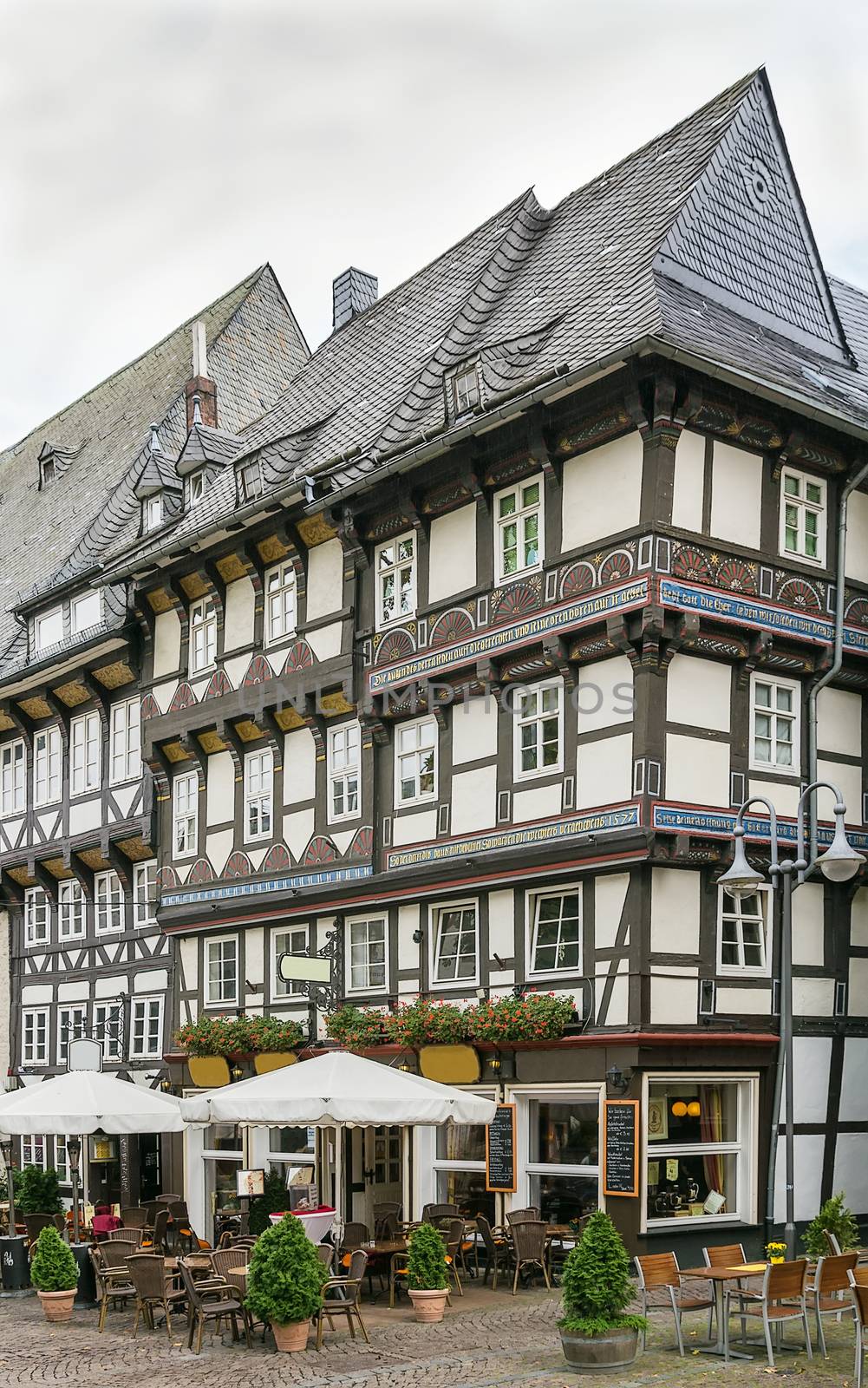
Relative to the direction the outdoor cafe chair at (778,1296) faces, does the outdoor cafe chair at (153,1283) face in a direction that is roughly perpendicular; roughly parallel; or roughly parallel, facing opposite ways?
roughly perpendicular

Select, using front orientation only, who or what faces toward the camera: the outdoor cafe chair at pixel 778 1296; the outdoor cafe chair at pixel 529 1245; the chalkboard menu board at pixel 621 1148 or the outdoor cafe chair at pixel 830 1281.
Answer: the chalkboard menu board

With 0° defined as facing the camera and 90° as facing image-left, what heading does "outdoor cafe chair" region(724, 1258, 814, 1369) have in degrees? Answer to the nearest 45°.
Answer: approximately 135°

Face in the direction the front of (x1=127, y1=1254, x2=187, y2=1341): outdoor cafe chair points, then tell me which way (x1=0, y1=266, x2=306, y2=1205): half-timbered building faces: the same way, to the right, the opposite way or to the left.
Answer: the opposite way

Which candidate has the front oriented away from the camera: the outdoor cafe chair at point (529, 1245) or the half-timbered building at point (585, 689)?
the outdoor cafe chair

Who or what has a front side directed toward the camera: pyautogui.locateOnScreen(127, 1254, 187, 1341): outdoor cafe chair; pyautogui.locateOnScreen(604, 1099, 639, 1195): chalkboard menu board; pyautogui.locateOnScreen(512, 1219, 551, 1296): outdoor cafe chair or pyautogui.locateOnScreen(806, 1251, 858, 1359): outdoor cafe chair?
the chalkboard menu board

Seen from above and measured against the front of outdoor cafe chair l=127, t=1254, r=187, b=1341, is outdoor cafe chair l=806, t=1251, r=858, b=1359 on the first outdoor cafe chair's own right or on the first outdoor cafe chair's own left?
on the first outdoor cafe chair's own right

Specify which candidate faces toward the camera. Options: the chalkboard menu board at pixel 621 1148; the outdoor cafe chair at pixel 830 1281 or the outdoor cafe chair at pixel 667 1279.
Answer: the chalkboard menu board

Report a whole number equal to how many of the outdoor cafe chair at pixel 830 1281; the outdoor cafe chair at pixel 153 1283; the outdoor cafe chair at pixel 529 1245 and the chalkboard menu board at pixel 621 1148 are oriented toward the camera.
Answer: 1

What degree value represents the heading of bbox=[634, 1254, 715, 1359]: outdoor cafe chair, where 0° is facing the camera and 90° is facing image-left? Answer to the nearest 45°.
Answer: approximately 225°

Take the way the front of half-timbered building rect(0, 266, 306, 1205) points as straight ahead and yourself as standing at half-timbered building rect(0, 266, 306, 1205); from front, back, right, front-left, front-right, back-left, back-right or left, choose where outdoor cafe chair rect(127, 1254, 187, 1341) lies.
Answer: front-left

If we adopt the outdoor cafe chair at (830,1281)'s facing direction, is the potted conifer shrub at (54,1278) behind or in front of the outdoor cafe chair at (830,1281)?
in front

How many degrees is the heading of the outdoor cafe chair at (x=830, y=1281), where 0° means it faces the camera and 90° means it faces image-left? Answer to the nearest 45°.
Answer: approximately 135°

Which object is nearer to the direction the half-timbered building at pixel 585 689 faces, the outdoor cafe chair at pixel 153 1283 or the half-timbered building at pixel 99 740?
the outdoor cafe chair

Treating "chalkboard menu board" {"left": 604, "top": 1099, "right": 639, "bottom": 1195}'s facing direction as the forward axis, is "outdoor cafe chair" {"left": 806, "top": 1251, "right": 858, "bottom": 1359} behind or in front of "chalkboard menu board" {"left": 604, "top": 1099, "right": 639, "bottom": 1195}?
in front
